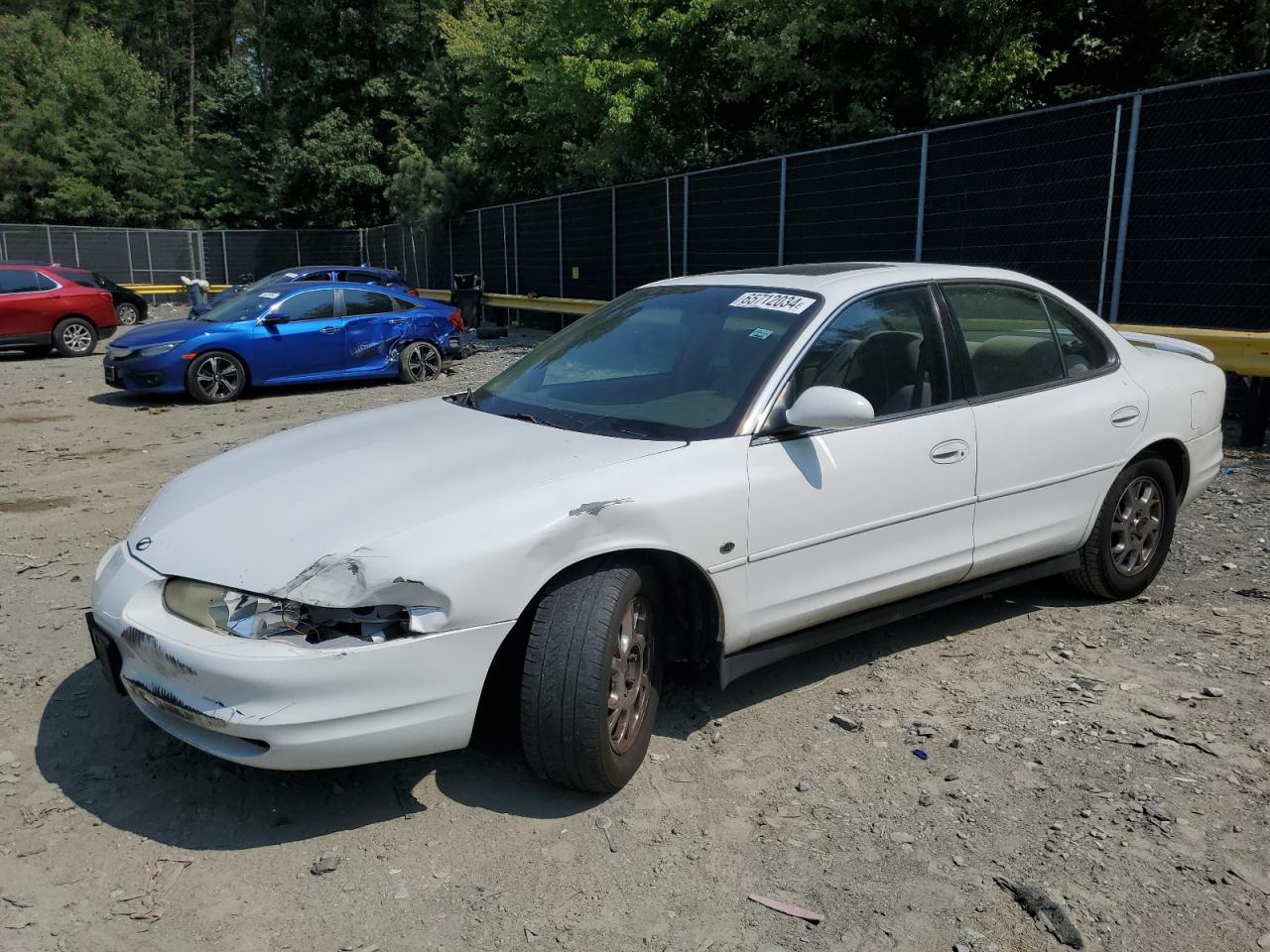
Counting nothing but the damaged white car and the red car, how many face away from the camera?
0

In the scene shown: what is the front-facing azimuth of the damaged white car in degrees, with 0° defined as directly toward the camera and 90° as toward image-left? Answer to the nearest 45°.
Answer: approximately 45°

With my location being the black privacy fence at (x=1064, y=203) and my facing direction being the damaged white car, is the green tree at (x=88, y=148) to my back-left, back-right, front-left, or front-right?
back-right

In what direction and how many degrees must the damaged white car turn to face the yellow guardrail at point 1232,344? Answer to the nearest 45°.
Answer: approximately 180°

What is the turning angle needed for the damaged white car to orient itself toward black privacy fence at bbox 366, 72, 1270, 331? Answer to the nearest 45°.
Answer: approximately 180°

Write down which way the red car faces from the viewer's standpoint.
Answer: facing to the left of the viewer

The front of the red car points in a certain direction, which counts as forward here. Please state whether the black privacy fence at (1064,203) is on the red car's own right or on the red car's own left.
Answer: on the red car's own left

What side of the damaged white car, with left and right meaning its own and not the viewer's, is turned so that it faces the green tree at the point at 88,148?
right

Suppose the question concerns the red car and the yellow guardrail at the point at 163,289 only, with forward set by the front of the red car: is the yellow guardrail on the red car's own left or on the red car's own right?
on the red car's own right
